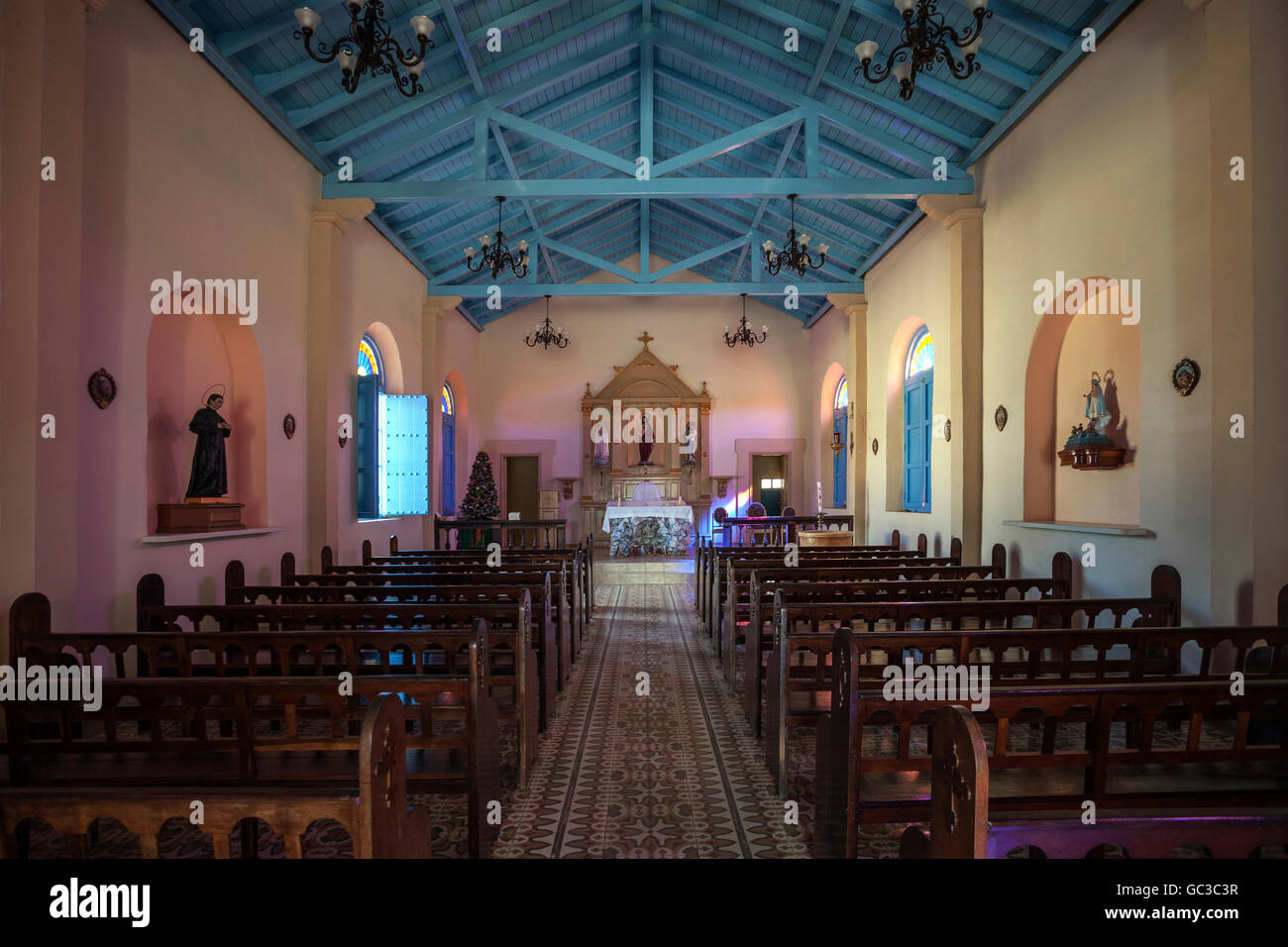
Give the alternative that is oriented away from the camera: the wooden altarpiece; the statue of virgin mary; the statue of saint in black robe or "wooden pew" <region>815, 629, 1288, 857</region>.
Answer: the wooden pew

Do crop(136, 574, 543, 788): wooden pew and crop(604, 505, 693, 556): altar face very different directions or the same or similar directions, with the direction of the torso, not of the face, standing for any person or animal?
very different directions

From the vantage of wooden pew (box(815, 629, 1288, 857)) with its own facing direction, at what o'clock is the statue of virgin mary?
The statue of virgin mary is roughly at 12 o'clock from the wooden pew.

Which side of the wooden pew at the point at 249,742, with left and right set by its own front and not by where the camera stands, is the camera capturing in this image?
back

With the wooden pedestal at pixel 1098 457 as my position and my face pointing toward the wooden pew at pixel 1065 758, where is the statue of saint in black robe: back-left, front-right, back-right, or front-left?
front-right

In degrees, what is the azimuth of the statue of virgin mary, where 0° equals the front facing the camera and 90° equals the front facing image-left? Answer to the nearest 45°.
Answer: approximately 45°

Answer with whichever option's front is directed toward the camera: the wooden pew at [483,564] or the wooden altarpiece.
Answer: the wooden altarpiece

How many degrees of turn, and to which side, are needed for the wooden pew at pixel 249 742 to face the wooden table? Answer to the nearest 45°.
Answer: approximately 45° to its right

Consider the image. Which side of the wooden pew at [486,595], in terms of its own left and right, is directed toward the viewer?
back

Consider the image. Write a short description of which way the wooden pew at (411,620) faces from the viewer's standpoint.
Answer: facing away from the viewer

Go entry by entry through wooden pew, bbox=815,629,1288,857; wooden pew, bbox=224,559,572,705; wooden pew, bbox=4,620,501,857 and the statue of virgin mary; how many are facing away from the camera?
3

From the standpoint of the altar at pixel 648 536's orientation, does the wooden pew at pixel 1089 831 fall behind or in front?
in front

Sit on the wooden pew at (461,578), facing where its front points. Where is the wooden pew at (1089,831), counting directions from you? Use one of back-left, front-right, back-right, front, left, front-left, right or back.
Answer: back

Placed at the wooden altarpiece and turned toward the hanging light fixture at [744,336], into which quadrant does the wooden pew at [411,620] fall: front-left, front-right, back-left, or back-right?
front-right

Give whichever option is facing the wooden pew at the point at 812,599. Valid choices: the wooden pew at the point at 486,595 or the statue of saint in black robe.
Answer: the statue of saint in black robe

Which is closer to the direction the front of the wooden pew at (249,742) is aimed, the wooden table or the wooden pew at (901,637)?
the wooden table

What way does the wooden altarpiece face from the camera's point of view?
toward the camera

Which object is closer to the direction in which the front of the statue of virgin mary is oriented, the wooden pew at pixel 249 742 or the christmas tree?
the wooden pew
